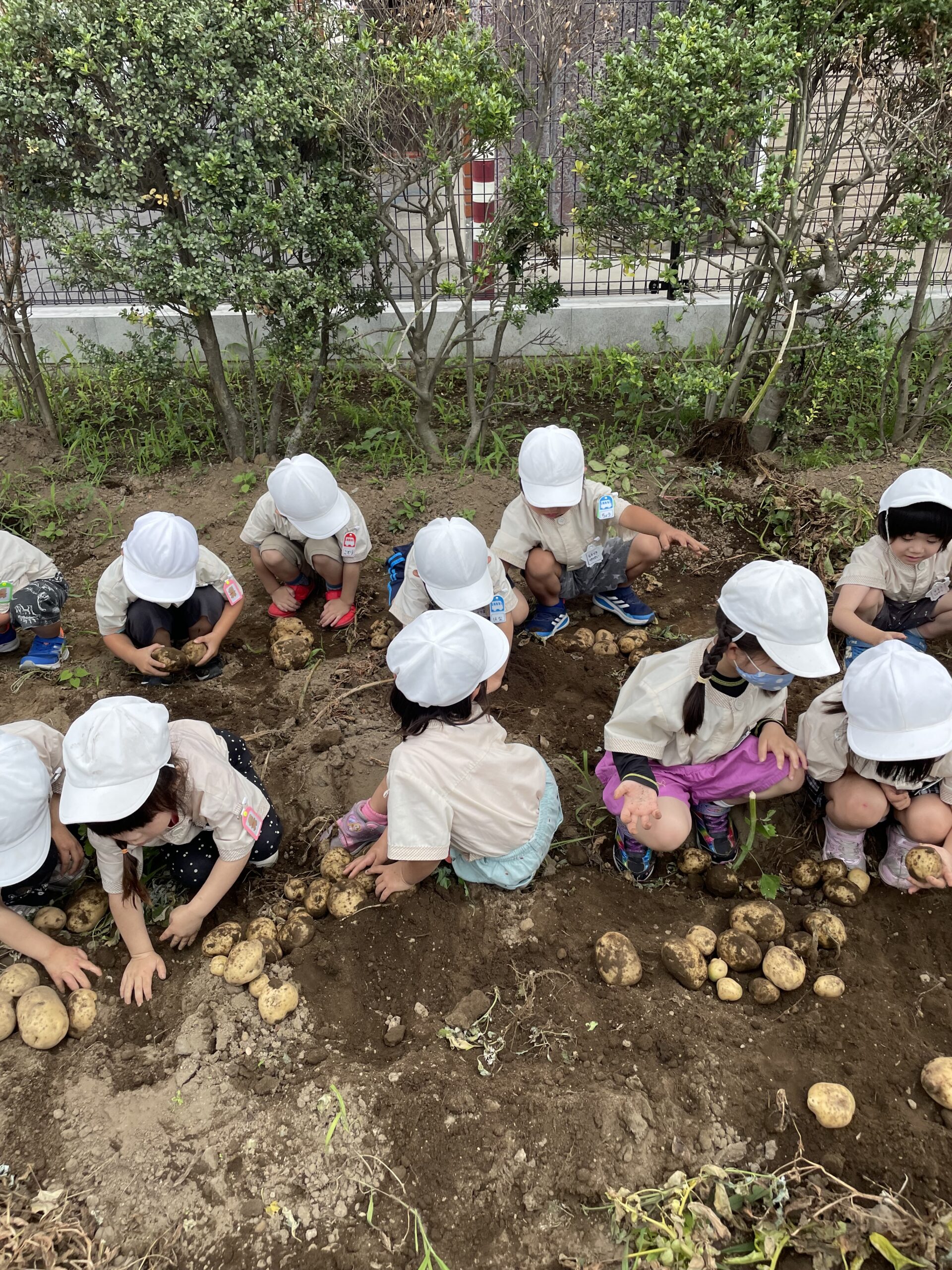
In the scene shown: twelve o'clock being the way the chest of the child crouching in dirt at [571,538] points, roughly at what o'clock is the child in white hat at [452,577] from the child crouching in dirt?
The child in white hat is roughly at 1 o'clock from the child crouching in dirt.

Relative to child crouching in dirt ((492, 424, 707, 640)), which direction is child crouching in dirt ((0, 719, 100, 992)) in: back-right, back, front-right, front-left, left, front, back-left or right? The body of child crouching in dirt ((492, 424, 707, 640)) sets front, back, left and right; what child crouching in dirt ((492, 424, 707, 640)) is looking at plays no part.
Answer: front-right

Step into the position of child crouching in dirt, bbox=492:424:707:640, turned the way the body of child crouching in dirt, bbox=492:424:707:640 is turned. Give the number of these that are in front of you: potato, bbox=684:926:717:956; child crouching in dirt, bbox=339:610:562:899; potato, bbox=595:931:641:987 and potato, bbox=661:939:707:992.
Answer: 4

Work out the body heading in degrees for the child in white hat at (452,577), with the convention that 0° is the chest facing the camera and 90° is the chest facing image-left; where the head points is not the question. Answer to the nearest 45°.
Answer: approximately 0°

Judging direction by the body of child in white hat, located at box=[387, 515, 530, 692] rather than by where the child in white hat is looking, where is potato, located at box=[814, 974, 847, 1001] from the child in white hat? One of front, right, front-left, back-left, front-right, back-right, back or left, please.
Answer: front-left

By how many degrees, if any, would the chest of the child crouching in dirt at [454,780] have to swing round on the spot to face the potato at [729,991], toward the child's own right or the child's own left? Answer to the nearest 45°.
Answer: approximately 180°

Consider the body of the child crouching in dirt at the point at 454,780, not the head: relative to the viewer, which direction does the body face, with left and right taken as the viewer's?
facing away from the viewer and to the left of the viewer

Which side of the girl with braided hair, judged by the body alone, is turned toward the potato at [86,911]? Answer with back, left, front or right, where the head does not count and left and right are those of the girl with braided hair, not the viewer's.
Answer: right
